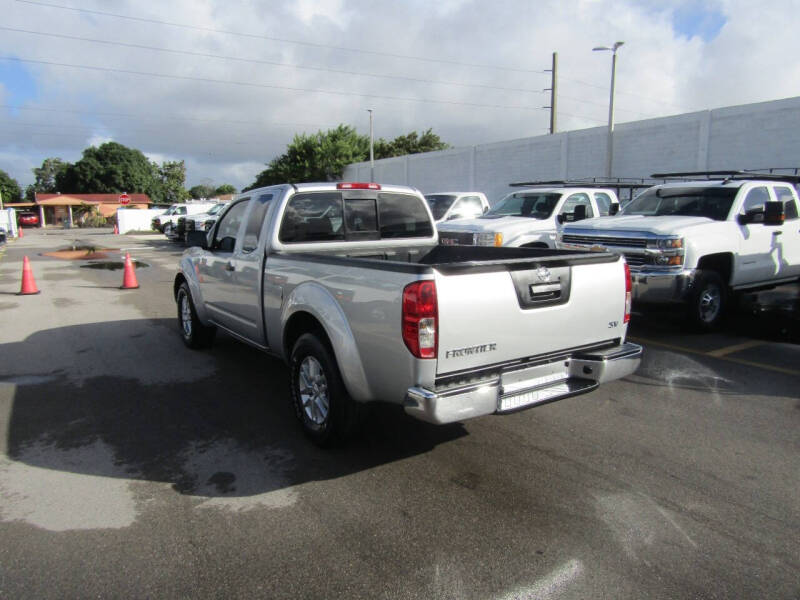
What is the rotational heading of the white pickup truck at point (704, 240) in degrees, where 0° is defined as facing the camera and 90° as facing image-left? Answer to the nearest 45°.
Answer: approximately 45°

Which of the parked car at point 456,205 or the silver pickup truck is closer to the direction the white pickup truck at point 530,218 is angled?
the silver pickup truck

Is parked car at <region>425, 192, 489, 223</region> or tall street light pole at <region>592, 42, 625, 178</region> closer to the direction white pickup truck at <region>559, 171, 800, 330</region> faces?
the parked car

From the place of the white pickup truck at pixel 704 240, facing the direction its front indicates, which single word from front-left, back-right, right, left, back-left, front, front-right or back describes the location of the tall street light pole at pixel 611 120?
back-right

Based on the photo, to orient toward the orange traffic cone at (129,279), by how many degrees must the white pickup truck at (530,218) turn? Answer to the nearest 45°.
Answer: approximately 45° to its right

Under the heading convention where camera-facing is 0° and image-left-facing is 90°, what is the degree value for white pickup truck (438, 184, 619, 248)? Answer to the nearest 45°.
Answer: approximately 45°

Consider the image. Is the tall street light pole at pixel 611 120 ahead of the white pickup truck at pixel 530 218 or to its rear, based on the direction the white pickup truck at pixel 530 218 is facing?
to the rear

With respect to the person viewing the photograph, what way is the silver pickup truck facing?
facing away from the viewer and to the left of the viewer

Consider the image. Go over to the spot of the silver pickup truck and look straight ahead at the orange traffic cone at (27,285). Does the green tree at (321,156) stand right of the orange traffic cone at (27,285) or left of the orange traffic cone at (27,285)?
right

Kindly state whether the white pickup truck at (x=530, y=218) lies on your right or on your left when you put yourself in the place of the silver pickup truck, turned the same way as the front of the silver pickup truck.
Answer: on your right
